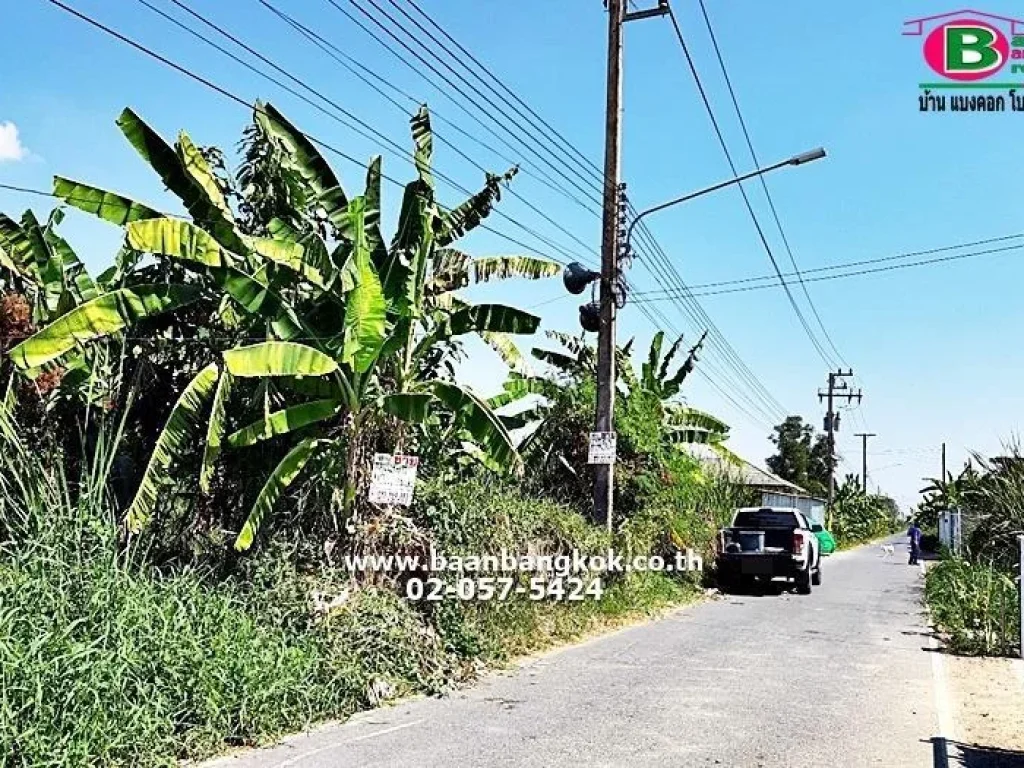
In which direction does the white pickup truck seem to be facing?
away from the camera

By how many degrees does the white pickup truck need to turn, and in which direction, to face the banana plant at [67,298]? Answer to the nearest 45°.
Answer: approximately 135° to its left

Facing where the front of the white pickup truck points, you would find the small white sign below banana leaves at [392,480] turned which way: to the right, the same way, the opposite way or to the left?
the opposite way

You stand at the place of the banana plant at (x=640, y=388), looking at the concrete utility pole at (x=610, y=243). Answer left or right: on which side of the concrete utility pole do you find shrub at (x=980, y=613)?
left

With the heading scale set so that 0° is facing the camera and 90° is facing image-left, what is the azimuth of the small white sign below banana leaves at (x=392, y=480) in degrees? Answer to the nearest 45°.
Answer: approximately 0°

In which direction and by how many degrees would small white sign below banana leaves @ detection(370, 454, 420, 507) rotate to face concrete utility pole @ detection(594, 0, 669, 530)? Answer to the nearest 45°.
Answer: approximately 135° to its left

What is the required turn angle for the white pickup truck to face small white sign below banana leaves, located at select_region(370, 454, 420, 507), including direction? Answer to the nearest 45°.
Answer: approximately 180°

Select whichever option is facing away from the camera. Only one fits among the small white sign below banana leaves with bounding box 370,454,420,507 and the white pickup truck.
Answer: the white pickup truck

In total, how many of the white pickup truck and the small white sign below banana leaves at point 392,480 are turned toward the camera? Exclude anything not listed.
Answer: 1
